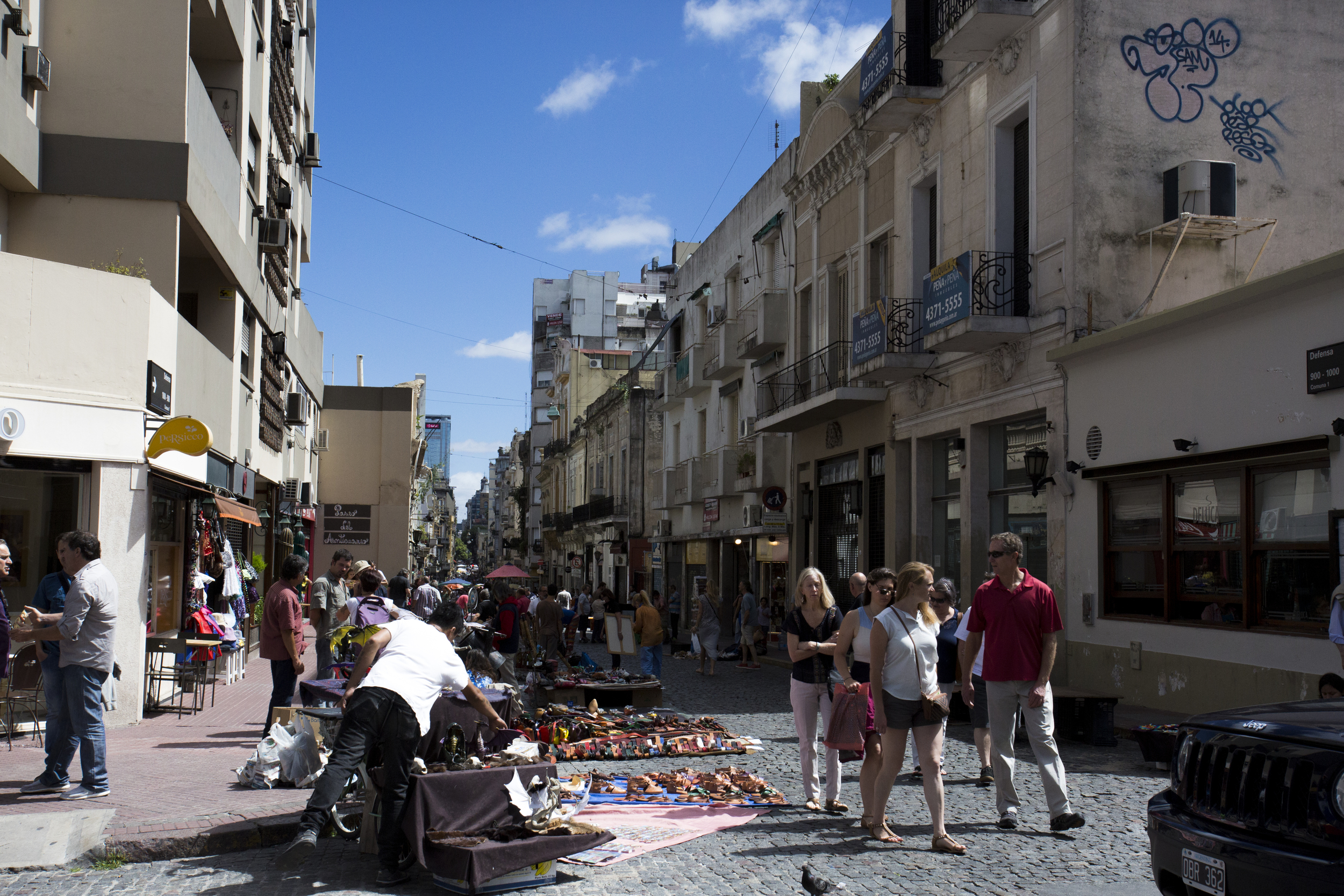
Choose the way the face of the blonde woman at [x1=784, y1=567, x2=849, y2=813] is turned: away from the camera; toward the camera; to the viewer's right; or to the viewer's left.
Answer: toward the camera

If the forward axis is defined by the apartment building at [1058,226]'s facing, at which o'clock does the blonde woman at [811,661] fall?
The blonde woman is roughly at 11 o'clock from the apartment building.

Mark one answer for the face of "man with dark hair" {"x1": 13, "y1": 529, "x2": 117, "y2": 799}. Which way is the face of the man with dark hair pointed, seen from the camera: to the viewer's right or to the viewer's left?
to the viewer's left

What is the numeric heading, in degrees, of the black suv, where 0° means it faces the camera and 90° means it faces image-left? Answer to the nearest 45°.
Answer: approximately 45°

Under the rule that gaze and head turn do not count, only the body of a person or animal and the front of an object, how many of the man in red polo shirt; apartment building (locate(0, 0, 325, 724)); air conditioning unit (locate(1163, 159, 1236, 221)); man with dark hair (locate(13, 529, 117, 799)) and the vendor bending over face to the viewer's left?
1

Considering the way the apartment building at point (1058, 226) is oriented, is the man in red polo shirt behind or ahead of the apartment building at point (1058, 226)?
ahead

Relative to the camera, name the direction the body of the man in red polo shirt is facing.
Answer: toward the camera

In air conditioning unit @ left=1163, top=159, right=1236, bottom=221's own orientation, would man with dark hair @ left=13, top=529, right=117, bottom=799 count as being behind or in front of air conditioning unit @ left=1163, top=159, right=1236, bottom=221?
in front

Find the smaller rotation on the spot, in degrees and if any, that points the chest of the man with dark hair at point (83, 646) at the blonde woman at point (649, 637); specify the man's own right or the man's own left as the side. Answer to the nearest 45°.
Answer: approximately 135° to the man's own right

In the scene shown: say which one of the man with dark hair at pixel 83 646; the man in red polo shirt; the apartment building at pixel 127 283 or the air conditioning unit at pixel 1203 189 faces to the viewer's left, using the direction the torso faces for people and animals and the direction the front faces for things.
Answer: the man with dark hair

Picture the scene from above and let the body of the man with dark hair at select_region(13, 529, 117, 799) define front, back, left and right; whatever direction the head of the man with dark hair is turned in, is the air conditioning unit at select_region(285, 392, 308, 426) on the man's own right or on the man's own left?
on the man's own right

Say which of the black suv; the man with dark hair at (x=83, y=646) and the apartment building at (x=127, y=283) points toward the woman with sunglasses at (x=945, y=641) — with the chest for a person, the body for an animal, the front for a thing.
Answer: the apartment building

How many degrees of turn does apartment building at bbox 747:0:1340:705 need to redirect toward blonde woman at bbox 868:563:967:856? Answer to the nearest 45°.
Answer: approximately 45° to its left

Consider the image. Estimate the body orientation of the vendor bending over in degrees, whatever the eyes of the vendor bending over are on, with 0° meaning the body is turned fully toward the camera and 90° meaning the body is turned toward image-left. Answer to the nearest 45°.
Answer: approximately 225°
